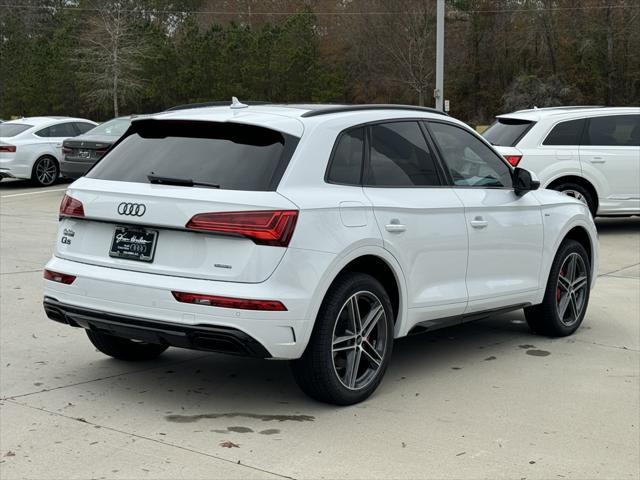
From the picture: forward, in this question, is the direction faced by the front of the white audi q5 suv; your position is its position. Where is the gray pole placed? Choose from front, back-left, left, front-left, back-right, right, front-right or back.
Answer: front-left

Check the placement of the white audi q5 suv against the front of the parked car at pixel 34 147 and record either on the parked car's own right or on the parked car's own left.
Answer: on the parked car's own right

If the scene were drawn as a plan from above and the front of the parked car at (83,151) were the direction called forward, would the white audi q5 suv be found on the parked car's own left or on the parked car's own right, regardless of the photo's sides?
on the parked car's own right

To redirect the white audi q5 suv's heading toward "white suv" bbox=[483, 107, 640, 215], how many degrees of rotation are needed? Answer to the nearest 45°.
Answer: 0° — it already faces it

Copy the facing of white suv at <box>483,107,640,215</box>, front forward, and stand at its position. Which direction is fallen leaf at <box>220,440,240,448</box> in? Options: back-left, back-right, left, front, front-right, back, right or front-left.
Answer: back-right

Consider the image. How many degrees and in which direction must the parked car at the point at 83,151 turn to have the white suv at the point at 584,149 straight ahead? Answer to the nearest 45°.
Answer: approximately 90° to its right

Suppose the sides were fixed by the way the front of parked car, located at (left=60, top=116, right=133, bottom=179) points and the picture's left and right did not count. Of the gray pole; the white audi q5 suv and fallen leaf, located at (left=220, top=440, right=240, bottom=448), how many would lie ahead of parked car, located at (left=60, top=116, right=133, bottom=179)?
1

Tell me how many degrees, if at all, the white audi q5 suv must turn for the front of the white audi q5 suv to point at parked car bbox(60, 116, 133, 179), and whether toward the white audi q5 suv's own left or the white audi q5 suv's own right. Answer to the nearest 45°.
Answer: approximately 45° to the white audi q5 suv's own left

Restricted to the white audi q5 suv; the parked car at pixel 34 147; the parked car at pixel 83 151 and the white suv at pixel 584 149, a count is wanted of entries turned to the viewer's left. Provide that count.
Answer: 0

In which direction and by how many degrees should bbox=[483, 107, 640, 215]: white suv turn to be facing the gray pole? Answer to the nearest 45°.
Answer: approximately 45° to its left

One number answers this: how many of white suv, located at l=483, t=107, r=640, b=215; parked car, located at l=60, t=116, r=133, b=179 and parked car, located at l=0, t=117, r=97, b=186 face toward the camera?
0

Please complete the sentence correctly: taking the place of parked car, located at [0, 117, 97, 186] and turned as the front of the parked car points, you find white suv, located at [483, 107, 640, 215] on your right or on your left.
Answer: on your right

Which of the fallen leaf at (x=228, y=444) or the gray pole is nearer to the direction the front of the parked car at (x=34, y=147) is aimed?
the gray pole

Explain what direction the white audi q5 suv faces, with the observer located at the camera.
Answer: facing away from the viewer and to the right of the viewer

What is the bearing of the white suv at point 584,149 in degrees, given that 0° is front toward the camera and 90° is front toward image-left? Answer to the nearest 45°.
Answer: approximately 225°

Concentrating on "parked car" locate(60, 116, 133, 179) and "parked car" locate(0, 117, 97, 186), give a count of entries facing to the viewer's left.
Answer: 0

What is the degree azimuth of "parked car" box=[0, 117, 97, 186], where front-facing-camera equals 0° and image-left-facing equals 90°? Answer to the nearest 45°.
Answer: approximately 225°
